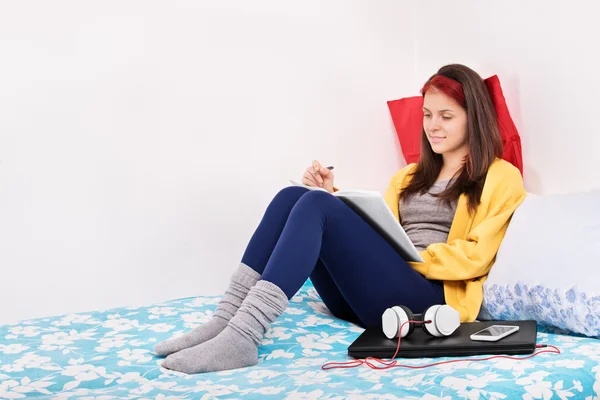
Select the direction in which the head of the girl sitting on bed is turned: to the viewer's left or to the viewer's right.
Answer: to the viewer's left

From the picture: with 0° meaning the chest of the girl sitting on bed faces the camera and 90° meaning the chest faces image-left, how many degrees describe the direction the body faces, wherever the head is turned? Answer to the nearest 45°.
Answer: approximately 45°

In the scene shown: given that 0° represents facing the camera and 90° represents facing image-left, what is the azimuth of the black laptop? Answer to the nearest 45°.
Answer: approximately 0°

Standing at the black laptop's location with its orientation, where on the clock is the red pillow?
The red pillow is roughly at 6 o'clock from the black laptop.

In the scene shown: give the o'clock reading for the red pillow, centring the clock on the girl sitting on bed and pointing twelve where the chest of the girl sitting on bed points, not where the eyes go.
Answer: The red pillow is roughly at 5 o'clock from the girl sitting on bed.
